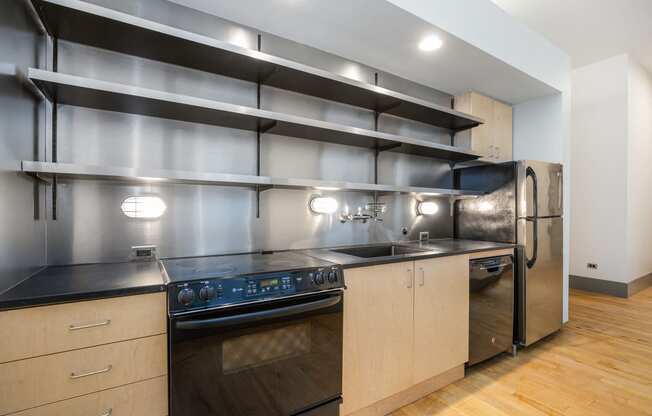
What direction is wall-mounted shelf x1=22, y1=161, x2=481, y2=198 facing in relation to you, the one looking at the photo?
facing the viewer and to the right of the viewer

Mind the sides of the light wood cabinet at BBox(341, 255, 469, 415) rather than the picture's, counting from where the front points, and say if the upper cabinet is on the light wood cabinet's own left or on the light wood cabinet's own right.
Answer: on the light wood cabinet's own left

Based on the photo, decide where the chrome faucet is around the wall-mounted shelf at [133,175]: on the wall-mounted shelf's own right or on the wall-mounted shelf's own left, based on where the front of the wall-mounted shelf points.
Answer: on the wall-mounted shelf's own left

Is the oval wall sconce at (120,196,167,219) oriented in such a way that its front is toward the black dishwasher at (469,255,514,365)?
no

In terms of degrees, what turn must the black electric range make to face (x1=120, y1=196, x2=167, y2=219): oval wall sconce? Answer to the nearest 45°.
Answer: approximately 180°

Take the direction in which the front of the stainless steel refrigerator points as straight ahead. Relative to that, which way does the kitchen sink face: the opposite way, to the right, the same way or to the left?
the same way

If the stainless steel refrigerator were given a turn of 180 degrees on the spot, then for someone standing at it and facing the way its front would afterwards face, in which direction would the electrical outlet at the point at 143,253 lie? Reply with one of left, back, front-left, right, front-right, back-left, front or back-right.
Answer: left

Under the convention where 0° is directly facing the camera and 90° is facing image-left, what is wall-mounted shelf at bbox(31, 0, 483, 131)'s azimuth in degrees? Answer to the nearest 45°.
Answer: approximately 315°

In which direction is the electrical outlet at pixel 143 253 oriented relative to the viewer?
toward the camera

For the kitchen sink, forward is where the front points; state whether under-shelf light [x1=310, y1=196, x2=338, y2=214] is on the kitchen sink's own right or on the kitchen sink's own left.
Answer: on the kitchen sink's own right

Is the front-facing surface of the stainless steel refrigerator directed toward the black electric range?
no

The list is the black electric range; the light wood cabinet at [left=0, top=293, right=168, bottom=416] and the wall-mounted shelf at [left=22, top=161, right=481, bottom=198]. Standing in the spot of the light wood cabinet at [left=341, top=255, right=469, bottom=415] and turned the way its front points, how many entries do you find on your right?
3
